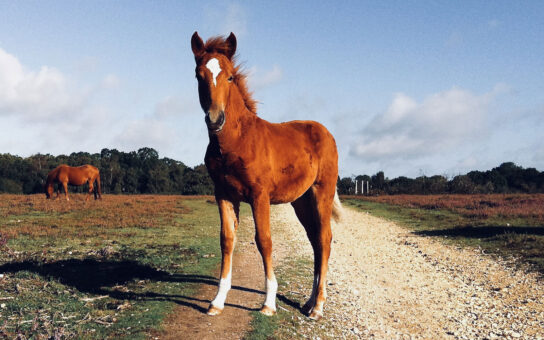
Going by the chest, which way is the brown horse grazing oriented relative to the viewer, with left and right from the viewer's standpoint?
facing to the left of the viewer
